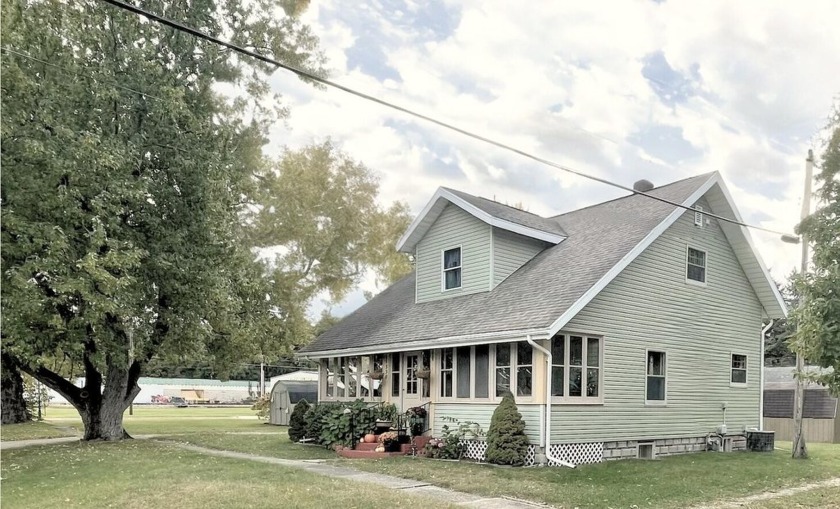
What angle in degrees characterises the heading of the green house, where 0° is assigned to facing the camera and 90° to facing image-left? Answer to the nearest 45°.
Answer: approximately 45°

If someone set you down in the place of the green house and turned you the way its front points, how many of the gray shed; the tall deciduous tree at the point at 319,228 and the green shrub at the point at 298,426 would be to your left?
0

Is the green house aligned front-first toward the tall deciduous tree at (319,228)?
no

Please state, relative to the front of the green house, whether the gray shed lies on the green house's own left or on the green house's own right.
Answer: on the green house's own right

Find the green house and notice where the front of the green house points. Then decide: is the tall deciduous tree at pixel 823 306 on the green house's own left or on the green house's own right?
on the green house's own left

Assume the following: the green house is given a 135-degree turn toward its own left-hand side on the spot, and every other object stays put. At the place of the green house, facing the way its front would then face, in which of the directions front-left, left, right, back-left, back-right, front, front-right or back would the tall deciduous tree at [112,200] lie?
back
